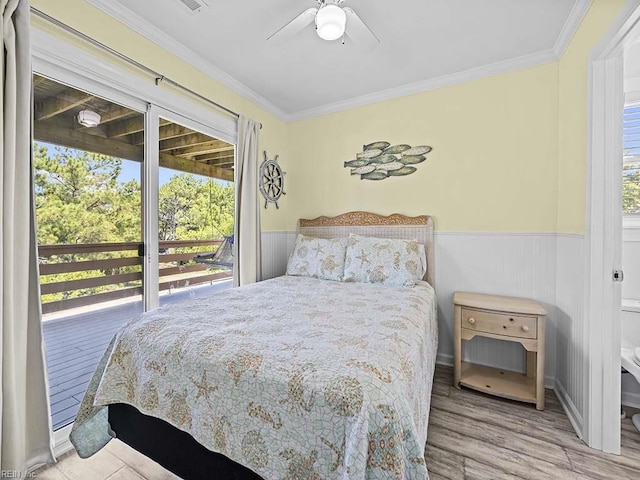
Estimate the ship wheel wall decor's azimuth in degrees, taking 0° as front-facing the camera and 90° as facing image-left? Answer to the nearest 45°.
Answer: approximately 315°

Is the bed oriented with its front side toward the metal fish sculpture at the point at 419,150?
no

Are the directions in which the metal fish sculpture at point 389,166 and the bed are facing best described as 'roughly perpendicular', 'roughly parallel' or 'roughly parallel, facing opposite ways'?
roughly perpendicular

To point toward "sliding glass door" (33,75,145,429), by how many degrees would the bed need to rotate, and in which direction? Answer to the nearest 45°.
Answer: approximately 90° to its right

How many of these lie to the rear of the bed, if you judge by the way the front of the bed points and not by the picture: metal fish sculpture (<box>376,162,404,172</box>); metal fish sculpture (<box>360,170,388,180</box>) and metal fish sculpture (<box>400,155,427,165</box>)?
3

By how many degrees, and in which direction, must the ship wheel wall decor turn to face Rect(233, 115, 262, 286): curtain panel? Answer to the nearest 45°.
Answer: approximately 90° to its right

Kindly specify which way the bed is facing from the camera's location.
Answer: facing the viewer and to the left of the viewer
